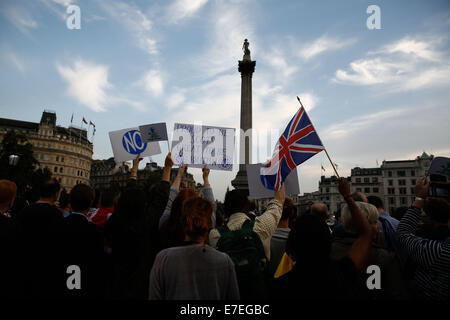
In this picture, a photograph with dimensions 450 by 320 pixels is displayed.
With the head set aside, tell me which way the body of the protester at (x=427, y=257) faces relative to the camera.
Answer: away from the camera

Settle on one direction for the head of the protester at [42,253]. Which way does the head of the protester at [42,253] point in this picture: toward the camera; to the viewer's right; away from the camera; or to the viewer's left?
away from the camera

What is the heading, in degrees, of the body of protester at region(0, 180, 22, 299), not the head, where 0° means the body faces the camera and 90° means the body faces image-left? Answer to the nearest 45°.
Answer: approximately 180°

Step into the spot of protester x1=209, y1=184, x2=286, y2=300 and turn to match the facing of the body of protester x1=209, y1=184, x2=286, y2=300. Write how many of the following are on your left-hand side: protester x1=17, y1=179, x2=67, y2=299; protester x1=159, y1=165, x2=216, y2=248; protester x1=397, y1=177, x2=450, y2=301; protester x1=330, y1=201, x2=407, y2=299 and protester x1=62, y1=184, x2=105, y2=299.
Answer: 3

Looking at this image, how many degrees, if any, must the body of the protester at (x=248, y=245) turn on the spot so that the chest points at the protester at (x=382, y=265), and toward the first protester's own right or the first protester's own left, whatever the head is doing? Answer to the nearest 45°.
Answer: approximately 90° to the first protester's own right

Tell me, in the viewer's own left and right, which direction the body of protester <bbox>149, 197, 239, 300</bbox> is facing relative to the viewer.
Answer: facing away from the viewer

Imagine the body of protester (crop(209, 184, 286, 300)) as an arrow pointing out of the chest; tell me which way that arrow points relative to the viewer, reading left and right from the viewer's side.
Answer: facing away from the viewer

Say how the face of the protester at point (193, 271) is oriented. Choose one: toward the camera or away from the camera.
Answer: away from the camera

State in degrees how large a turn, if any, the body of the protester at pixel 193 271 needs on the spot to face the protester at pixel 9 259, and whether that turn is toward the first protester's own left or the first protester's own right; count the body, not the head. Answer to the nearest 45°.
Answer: approximately 45° to the first protester's own left

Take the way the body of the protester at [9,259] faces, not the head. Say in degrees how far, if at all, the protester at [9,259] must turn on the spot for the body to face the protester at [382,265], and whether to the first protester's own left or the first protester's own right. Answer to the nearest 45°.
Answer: approximately 135° to the first protester's own right

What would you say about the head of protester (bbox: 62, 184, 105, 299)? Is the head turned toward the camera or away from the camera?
away from the camera

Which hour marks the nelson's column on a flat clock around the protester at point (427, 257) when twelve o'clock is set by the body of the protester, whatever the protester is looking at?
The nelson's column is roughly at 11 o'clock from the protester.

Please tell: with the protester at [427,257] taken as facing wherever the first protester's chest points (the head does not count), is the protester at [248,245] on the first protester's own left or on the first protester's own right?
on the first protester's own left

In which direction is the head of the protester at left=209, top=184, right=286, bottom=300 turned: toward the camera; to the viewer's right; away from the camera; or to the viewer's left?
away from the camera
